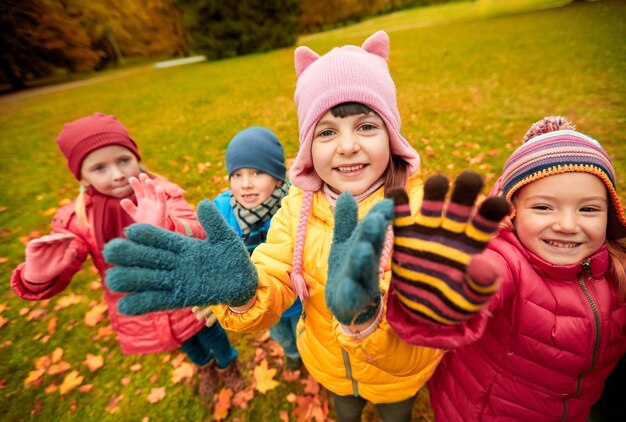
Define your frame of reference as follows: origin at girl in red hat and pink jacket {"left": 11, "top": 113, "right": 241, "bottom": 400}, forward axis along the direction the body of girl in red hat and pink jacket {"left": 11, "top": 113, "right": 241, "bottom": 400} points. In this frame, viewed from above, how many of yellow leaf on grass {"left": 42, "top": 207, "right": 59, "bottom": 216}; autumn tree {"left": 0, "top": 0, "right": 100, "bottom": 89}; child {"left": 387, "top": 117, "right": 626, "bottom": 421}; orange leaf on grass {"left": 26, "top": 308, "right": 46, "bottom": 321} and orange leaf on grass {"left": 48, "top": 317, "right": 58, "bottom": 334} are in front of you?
1

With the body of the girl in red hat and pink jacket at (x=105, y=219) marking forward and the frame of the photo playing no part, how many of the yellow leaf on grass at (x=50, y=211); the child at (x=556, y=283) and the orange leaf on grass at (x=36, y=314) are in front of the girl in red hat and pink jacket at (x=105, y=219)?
1

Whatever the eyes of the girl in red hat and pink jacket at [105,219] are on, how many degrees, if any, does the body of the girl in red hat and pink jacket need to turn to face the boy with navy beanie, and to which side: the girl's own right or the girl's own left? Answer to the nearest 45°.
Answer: approximately 45° to the girl's own left

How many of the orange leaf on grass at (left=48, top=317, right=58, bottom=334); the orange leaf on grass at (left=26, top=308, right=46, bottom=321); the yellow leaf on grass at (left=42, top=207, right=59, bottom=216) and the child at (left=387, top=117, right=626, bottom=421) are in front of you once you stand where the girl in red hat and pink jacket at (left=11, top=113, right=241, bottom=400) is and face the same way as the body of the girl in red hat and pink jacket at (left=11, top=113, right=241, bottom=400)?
1

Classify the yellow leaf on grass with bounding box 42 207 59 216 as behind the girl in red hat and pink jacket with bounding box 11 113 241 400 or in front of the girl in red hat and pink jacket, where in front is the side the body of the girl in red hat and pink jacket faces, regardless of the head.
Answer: behind

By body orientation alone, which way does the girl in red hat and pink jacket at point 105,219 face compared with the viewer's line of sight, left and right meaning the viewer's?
facing the viewer and to the right of the viewer
